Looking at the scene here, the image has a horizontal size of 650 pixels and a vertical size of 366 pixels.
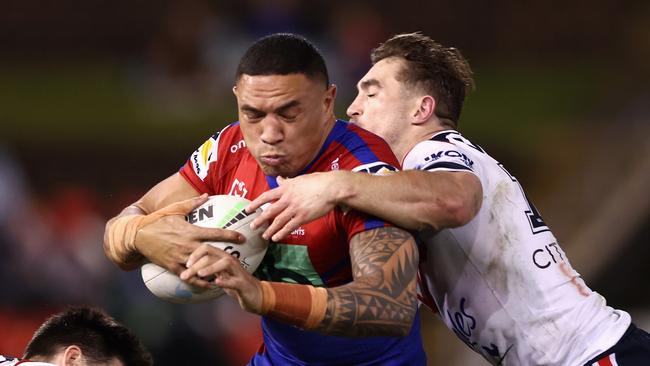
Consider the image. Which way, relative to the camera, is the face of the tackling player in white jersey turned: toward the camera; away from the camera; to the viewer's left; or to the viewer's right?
to the viewer's left

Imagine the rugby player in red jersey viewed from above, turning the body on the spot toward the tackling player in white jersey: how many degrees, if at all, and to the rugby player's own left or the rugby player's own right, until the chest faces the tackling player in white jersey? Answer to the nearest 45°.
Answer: approximately 135° to the rugby player's own left

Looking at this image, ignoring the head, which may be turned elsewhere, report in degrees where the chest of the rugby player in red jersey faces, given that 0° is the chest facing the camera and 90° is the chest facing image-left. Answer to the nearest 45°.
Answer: approximately 45°
